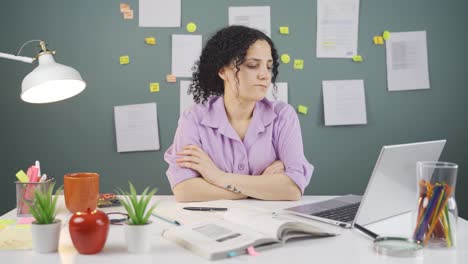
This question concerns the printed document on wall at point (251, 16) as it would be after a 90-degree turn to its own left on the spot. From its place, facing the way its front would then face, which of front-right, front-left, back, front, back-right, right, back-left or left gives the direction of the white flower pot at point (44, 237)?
right

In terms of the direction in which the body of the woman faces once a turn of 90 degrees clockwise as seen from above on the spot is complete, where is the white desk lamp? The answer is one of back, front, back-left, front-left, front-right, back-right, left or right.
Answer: front-left

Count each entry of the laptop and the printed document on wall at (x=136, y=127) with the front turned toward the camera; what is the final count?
1

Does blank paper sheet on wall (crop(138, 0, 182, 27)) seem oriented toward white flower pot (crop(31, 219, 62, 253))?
yes
